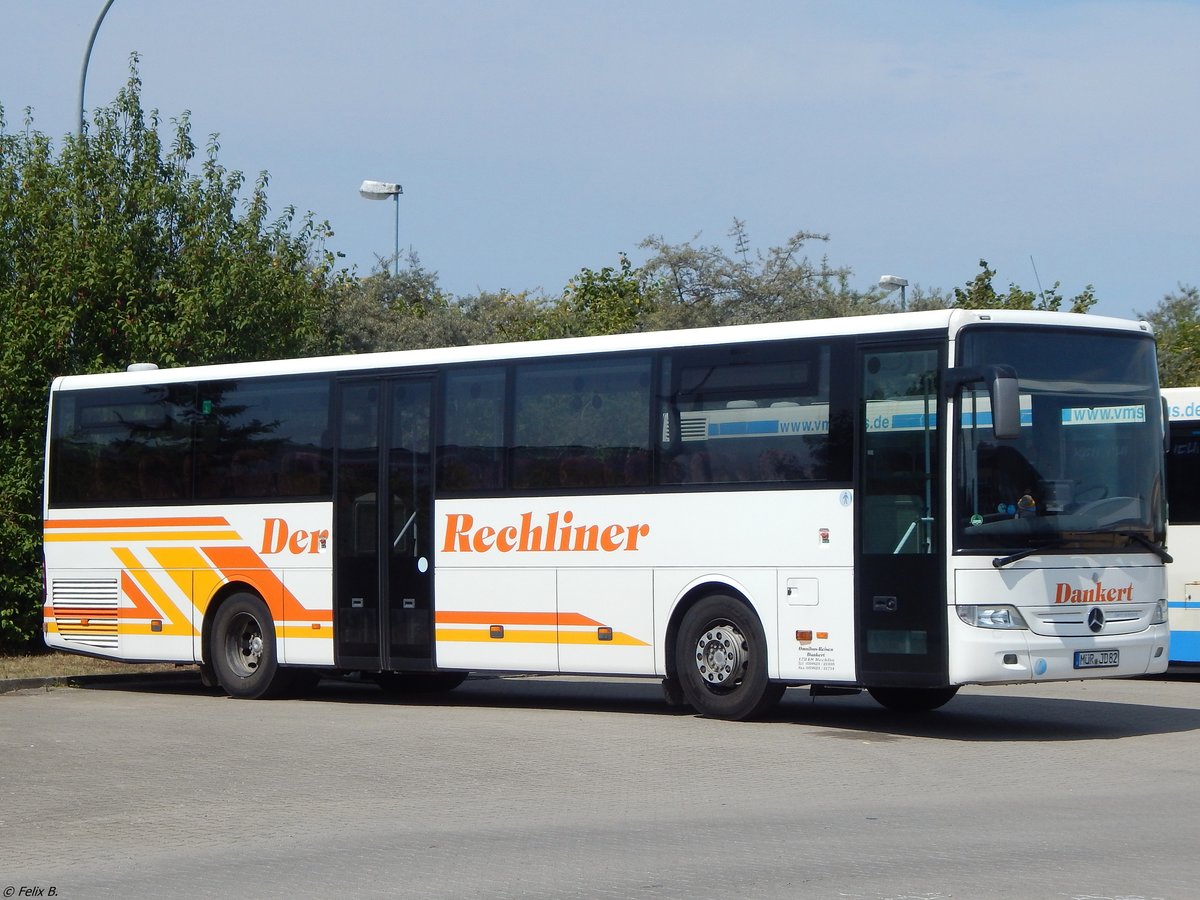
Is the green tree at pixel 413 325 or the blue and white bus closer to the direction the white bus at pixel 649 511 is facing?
the blue and white bus

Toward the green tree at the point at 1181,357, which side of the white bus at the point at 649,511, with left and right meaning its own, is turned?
left

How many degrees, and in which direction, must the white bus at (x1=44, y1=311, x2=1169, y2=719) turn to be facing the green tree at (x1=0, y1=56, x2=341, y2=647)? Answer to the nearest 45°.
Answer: approximately 180°

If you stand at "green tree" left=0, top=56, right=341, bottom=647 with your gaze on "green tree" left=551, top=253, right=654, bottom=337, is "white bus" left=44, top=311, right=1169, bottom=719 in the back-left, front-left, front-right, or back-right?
back-right

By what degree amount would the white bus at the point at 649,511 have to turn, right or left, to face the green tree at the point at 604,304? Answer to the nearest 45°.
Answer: approximately 135° to its left

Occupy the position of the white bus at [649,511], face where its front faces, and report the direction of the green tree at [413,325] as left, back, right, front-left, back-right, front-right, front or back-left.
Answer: back-left

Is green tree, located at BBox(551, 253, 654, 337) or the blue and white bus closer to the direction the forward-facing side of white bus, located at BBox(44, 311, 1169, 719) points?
the blue and white bus

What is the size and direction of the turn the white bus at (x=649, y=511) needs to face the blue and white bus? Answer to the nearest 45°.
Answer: approximately 90° to its left

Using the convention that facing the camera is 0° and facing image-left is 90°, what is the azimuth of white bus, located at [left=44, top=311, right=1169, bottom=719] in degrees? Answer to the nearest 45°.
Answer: approximately 315°

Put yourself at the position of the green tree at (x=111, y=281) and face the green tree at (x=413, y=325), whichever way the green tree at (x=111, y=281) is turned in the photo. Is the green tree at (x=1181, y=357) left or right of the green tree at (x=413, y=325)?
right
